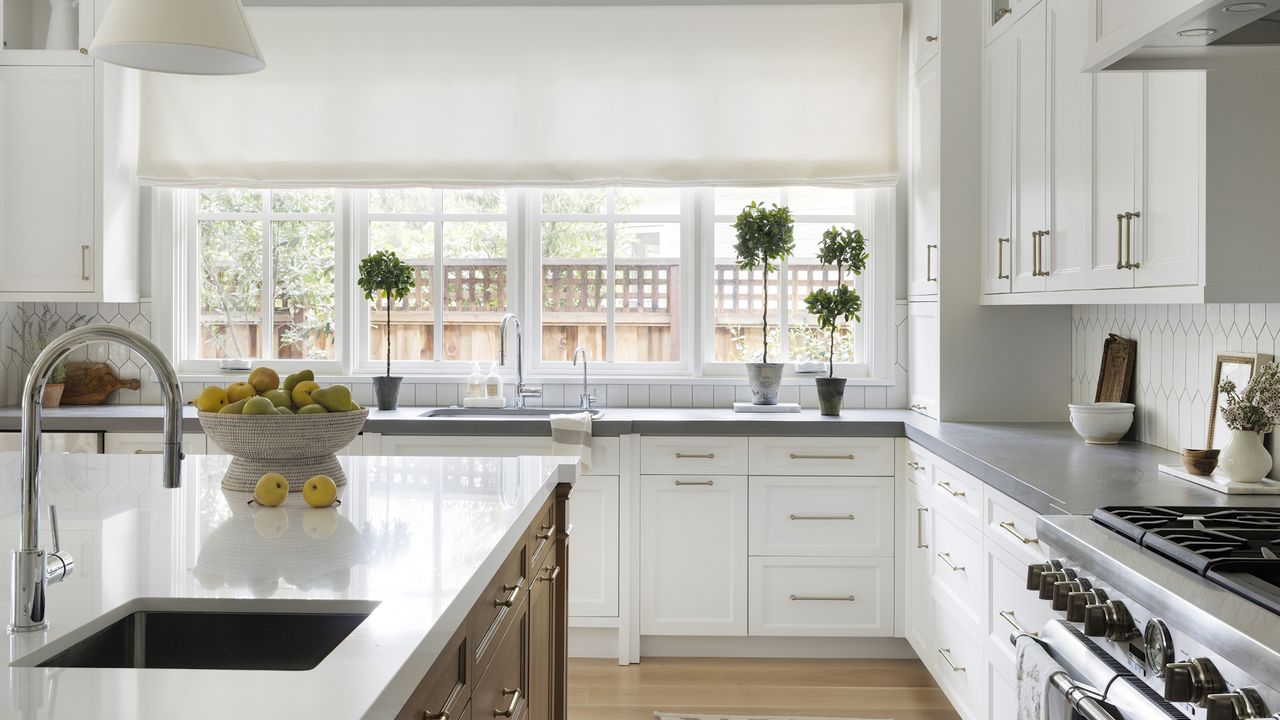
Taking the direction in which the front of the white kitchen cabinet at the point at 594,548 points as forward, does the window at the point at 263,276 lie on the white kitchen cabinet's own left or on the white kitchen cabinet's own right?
on the white kitchen cabinet's own right

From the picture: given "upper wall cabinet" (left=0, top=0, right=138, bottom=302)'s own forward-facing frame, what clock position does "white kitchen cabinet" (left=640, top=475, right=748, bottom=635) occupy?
The white kitchen cabinet is roughly at 10 o'clock from the upper wall cabinet.

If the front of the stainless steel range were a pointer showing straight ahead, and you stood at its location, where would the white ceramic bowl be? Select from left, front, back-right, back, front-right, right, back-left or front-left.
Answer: back-right

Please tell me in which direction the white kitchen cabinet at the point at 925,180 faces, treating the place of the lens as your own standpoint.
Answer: facing to the left of the viewer

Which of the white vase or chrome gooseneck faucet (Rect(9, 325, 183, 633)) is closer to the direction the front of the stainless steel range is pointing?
the chrome gooseneck faucet

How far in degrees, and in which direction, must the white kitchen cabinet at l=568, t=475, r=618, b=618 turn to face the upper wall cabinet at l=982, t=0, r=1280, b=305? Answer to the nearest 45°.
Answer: approximately 45° to its left

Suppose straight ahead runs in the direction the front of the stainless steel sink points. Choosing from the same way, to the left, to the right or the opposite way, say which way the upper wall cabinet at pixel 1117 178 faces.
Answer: to the right

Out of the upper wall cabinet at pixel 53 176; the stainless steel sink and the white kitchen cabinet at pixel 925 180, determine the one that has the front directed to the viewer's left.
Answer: the white kitchen cabinet
